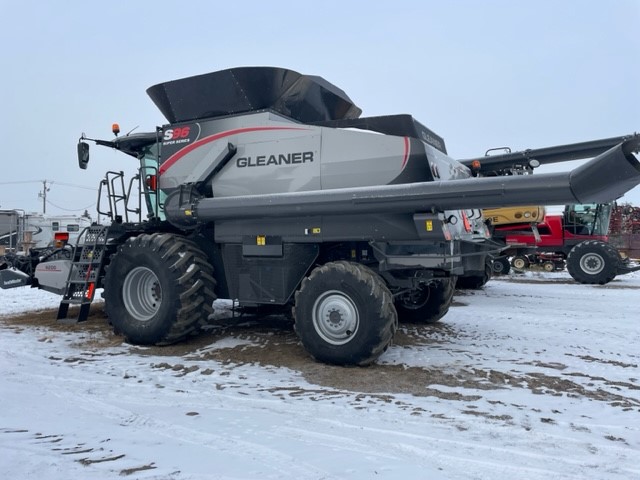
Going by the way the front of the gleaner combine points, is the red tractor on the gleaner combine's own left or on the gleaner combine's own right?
on the gleaner combine's own right

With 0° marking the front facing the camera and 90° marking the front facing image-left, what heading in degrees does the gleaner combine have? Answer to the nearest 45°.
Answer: approximately 135°
